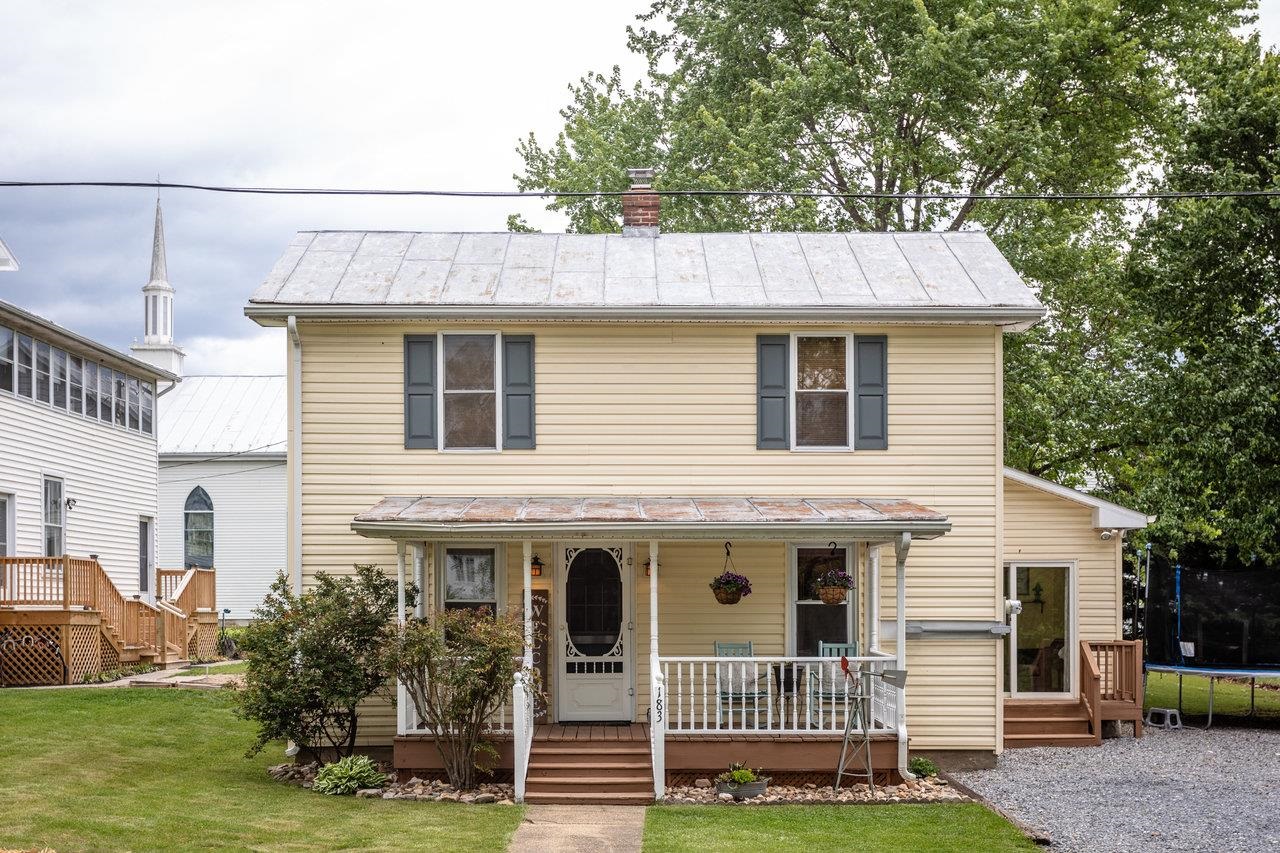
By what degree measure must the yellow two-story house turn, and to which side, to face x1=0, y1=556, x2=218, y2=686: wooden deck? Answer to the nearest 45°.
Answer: approximately 135° to its right

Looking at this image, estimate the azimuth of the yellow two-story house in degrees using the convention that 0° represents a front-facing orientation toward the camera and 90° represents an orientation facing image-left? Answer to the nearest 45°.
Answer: approximately 0°

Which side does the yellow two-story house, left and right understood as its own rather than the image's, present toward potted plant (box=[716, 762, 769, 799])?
front

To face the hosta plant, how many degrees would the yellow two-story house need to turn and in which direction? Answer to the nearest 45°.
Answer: approximately 45° to its right
